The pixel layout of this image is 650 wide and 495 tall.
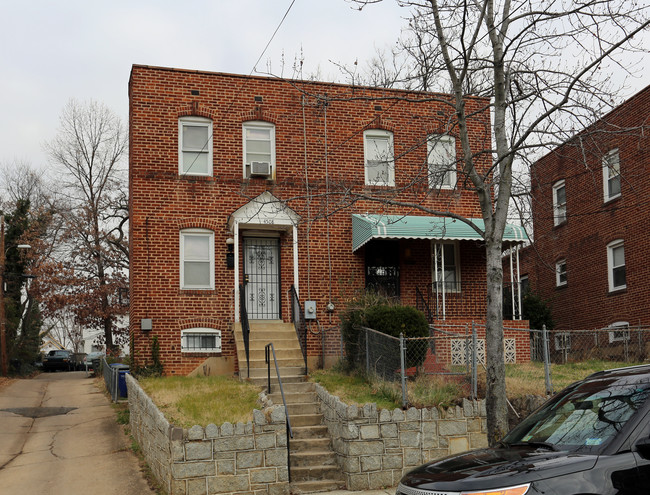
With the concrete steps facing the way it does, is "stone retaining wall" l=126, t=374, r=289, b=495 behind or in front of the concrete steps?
in front

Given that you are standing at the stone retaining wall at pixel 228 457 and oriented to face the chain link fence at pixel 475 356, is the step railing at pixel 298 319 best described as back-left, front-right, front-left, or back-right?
front-left

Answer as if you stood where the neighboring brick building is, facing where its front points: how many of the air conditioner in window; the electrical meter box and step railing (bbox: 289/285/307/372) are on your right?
3

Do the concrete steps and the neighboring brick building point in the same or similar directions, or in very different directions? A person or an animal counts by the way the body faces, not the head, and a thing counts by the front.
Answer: same or similar directions

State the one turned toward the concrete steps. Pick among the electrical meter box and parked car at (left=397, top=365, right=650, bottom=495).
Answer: the electrical meter box

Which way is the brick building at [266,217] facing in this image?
toward the camera

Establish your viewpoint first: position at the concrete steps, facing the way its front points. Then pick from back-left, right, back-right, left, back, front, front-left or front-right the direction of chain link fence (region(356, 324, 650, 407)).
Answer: left

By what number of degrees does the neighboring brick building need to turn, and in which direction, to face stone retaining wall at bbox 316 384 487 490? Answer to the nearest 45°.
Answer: approximately 45° to its right

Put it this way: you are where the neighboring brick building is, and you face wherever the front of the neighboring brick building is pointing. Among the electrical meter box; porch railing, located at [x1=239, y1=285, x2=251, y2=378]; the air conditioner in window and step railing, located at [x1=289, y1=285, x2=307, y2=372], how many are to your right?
4

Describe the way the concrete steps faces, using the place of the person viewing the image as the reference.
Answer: facing the viewer

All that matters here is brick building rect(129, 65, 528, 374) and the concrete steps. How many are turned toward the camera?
2

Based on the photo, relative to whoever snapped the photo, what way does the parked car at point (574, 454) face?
facing the viewer and to the left of the viewer

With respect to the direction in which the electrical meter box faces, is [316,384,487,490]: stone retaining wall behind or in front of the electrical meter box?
in front

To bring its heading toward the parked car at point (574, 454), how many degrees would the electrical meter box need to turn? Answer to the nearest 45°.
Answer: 0° — it already faces it

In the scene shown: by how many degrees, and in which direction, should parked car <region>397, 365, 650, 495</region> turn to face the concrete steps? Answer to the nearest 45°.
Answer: approximately 90° to its right

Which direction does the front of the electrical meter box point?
toward the camera

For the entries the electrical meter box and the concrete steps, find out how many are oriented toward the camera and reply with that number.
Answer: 2
